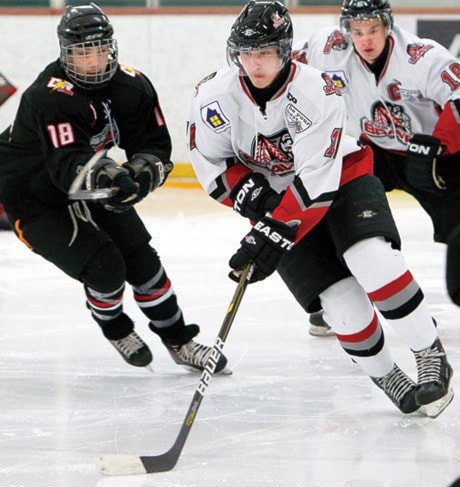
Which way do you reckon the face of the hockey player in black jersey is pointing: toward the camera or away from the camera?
toward the camera

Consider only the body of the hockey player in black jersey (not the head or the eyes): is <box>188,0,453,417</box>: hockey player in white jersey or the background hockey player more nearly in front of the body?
the hockey player in white jersey

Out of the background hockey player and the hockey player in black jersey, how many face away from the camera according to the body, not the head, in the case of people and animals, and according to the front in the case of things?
0

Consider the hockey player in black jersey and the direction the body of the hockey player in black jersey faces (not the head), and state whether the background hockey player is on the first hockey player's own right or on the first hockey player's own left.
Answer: on the first hockey player's own left

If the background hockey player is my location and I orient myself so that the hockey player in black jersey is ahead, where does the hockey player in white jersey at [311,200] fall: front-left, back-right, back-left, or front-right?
front-left

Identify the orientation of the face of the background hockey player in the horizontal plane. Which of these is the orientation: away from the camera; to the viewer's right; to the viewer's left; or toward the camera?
toward the camera

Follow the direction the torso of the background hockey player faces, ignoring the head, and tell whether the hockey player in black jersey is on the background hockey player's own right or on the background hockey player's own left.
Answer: on the background hockey player's own right

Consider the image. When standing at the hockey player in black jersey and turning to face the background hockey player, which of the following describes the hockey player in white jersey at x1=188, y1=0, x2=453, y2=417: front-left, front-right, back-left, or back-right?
front-right

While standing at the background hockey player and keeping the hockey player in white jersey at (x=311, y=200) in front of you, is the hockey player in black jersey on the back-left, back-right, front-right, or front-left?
front-right

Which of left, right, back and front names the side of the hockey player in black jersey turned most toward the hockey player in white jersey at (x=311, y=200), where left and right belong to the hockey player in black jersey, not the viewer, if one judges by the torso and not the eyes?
front

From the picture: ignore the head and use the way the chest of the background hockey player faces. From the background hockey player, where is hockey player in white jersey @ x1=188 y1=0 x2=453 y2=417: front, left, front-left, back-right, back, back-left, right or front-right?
front

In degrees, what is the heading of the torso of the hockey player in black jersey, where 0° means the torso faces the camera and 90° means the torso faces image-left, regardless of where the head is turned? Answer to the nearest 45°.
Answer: approximately 315°

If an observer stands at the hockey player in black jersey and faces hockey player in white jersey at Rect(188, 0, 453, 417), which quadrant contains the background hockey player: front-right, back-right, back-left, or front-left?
front-left

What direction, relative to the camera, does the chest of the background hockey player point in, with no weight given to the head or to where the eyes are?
toward the camera
